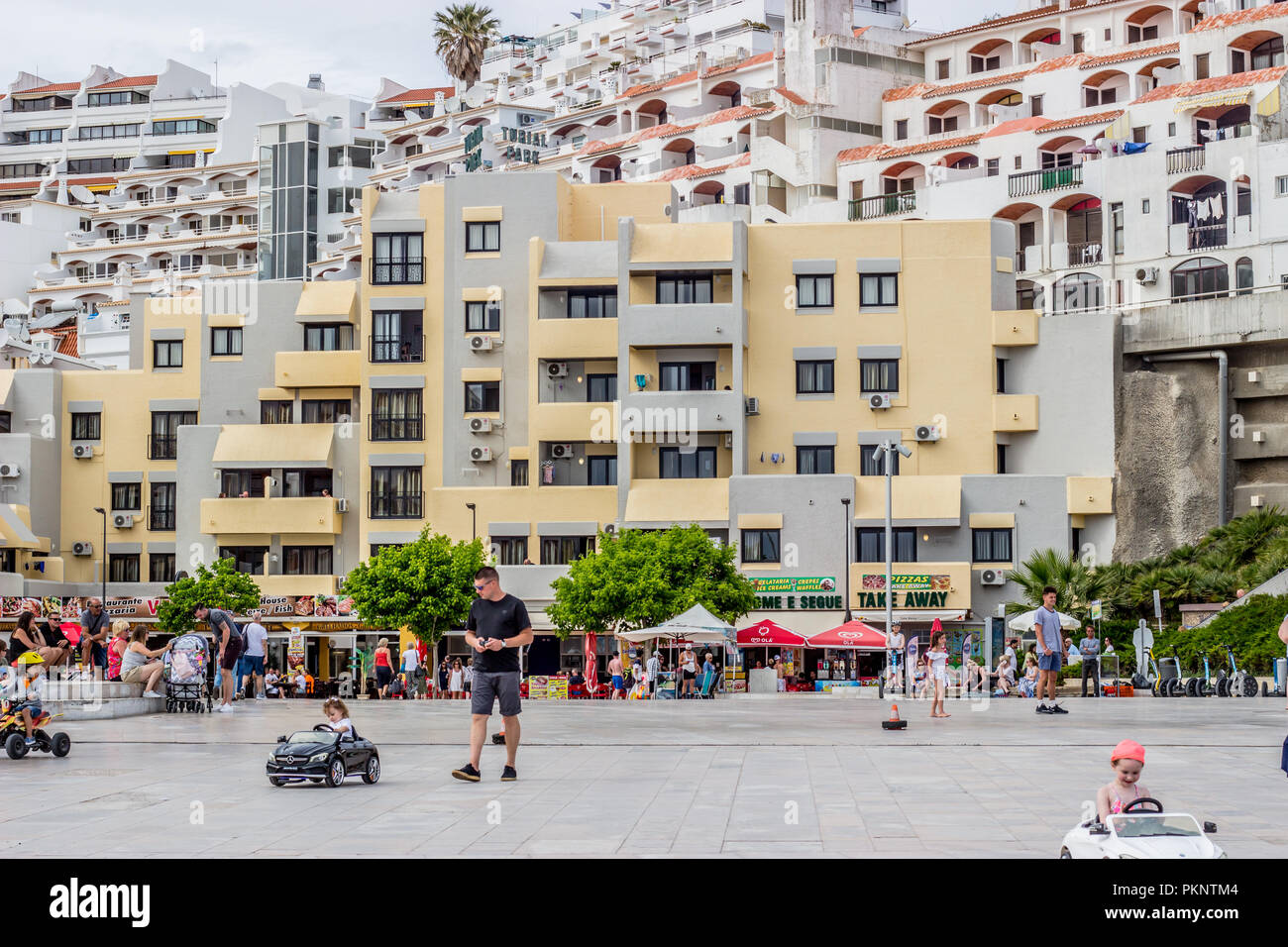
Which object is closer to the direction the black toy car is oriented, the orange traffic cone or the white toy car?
the white toy car

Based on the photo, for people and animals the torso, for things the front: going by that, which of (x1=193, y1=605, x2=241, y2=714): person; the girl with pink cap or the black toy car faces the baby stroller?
the person

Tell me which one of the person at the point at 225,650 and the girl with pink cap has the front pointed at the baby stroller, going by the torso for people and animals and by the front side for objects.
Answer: the person

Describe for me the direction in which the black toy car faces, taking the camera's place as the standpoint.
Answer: facing the viewer and to the left of the viewer

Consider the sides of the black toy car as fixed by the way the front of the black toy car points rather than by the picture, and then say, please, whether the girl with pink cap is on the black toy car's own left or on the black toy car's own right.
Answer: on the black toy car's own left

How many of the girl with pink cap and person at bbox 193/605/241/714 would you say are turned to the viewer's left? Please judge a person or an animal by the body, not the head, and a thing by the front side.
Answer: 1

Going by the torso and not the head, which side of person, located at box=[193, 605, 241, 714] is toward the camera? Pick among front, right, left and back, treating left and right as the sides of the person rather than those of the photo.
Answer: left

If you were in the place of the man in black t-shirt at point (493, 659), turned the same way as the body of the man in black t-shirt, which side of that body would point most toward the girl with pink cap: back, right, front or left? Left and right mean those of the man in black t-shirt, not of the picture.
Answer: left

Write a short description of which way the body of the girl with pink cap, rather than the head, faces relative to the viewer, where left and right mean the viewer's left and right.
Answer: facing the viewer and to the right of the viewer

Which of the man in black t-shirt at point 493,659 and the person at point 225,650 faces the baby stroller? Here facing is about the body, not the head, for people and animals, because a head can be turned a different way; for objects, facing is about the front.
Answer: the person

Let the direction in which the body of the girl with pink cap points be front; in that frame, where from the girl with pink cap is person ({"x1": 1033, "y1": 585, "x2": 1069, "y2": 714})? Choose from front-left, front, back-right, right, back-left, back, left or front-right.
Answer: back-left

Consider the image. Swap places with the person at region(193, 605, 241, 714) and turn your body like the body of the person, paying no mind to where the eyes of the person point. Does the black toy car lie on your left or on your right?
on your left

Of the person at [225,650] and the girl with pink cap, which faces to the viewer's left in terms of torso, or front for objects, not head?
the person

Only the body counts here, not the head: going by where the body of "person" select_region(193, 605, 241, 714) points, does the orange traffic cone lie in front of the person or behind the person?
behind

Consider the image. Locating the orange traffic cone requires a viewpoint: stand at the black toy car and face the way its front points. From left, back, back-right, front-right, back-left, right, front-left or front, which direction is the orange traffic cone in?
back
